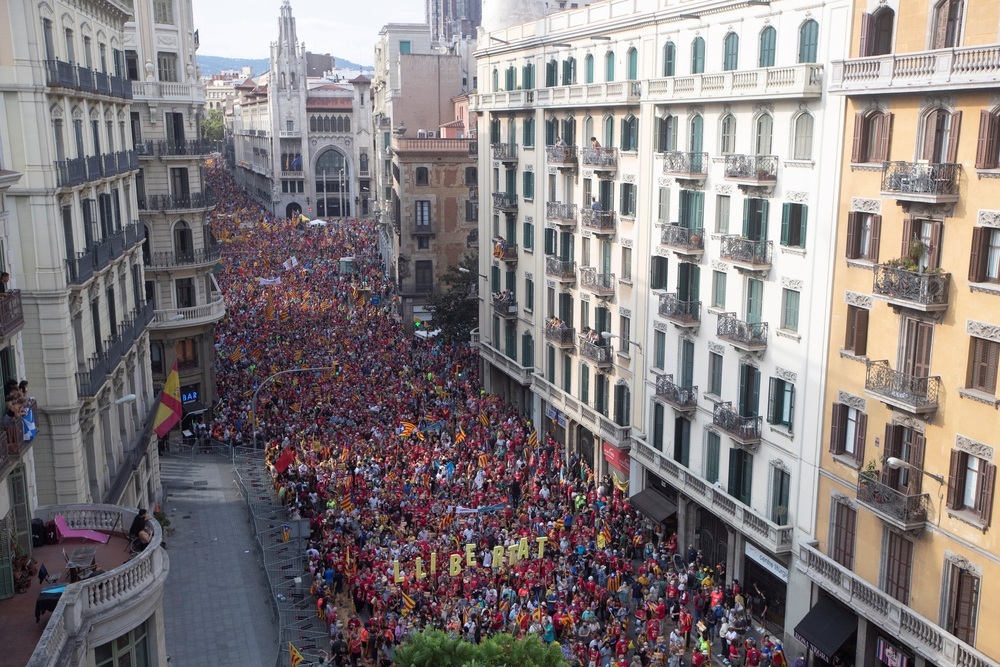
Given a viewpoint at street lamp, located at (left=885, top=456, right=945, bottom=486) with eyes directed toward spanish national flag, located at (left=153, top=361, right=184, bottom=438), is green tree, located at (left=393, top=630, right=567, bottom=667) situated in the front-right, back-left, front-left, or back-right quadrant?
front-left

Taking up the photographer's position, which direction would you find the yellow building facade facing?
facing the viewer and to the left of the viewer

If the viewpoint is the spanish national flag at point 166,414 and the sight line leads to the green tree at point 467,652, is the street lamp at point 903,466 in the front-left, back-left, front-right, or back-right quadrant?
front-left

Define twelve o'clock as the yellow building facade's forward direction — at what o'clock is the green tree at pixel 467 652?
The green tree is roughly at 12 o'clock from the yellow building facade.

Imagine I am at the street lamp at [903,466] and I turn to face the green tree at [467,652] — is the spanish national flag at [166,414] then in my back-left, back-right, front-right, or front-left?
front-right

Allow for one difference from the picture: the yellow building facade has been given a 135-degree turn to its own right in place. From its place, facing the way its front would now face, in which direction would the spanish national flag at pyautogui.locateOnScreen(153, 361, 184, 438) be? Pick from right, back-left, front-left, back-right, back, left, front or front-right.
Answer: left
